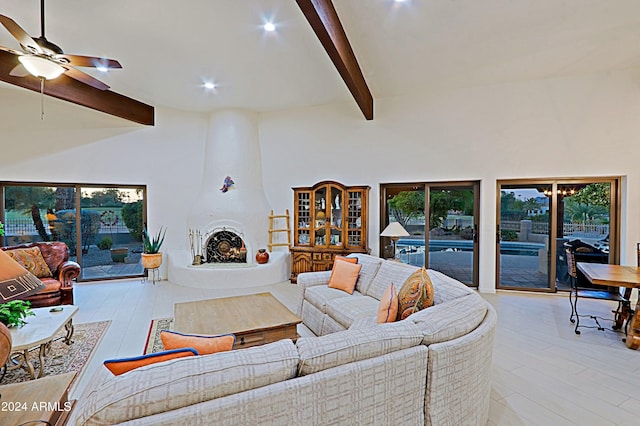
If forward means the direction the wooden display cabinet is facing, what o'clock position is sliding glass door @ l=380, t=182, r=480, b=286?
The sliding glass door is roughly at 9 o'clock from the wooden display cabinet.

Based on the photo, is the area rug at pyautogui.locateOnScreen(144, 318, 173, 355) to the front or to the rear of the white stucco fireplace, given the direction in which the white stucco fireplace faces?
to the front

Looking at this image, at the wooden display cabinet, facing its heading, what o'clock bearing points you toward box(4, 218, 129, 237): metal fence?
The metal fence is roughly at 3 o'clock from the wooden display cabinet.

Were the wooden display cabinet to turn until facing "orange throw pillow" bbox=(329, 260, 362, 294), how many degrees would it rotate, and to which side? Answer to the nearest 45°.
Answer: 0° — it already faces it

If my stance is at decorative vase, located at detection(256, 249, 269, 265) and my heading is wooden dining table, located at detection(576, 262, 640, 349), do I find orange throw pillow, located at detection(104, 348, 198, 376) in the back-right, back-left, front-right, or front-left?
front-right

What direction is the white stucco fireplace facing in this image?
toward the camera

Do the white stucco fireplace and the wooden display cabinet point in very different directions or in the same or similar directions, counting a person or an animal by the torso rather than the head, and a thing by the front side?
same or similar directions

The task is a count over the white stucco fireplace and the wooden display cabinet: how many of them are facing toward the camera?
2

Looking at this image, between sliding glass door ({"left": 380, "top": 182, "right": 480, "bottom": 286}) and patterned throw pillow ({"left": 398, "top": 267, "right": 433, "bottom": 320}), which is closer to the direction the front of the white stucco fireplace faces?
the patterned throw pillow

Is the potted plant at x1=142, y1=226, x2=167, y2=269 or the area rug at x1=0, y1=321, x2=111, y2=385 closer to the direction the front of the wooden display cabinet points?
the area rug

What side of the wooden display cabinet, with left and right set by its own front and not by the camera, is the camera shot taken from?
front

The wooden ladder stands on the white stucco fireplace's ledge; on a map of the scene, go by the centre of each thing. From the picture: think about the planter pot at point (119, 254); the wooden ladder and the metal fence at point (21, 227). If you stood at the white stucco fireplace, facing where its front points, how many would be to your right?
2

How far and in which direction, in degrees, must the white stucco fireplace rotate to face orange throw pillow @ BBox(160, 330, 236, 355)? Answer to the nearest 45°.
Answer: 0° — it already faces it
